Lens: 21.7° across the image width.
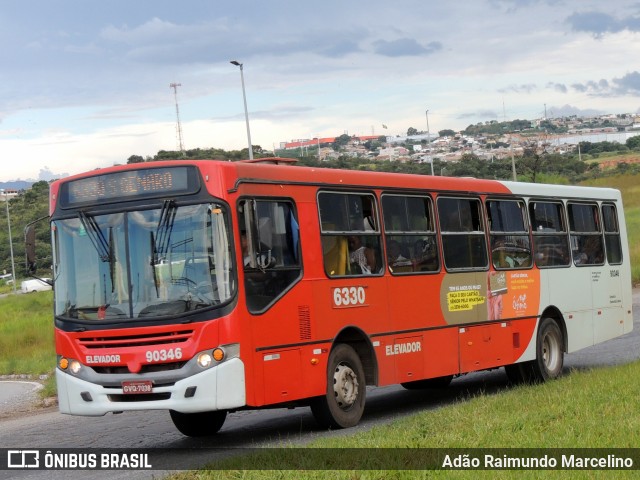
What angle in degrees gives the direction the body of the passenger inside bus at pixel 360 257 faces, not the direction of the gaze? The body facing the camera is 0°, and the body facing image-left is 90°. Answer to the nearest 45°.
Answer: approximately 45°
